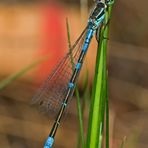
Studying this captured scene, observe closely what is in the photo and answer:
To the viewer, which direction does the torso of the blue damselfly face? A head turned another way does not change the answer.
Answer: to the viewer's right
